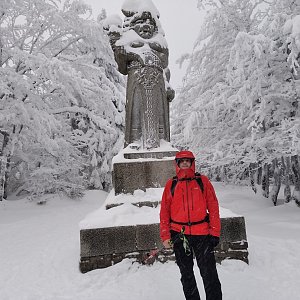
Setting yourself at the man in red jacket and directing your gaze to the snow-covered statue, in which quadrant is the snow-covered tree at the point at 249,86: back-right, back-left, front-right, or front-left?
front-right

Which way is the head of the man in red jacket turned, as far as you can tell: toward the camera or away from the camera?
toward the camera

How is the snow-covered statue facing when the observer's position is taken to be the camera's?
facing the viewer

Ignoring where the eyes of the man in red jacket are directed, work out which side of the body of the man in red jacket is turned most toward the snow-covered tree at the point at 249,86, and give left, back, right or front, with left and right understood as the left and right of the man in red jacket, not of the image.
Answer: back

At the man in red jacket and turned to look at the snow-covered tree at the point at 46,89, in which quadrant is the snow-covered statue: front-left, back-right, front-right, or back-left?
front-right

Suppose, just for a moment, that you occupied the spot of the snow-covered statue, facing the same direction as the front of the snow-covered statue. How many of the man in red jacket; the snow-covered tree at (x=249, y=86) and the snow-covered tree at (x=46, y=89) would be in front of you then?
1

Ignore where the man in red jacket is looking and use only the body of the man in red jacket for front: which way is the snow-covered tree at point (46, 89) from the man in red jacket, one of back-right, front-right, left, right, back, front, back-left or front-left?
back-right

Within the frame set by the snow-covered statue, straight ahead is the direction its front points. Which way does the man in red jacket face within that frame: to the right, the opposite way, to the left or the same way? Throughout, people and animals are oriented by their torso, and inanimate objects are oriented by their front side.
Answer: the same way

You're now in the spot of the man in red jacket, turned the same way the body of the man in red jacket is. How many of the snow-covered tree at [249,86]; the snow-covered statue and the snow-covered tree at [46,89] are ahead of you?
0

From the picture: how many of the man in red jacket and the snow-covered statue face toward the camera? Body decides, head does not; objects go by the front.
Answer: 2

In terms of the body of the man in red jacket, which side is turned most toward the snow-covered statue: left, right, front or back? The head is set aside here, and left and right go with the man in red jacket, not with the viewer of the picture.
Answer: back

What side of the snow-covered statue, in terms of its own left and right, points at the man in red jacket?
front

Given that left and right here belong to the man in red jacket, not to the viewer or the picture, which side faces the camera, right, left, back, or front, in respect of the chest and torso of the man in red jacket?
front

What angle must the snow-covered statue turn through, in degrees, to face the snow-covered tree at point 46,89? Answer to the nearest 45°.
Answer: approximately 135° to its right
